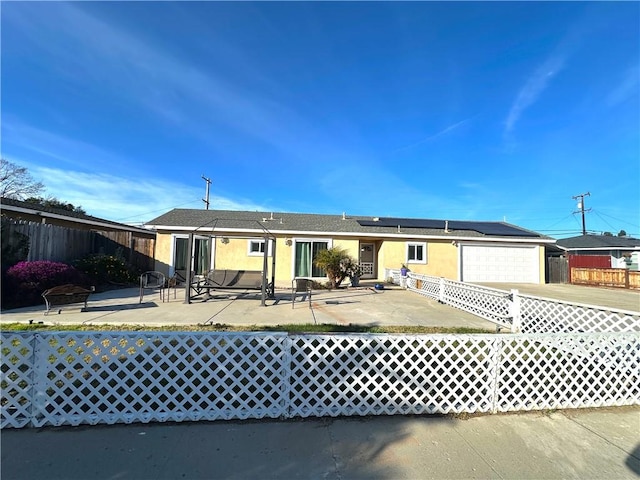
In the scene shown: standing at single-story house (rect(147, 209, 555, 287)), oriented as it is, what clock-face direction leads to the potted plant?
The potted plant is roughly at 12 o'clock from the single-story house.

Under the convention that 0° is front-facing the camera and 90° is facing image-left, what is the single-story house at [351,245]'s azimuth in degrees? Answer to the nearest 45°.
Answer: approximately 0°

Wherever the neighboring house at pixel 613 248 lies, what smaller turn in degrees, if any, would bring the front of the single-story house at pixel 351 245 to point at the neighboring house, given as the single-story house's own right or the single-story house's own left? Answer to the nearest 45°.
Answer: approximately 135° to the single-story house's own left

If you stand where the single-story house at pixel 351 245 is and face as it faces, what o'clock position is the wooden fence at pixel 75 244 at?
The wooden fence is roughly at 2 o'clock from the single-story house.

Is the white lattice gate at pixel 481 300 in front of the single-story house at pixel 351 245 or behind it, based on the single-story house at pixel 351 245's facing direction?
in front

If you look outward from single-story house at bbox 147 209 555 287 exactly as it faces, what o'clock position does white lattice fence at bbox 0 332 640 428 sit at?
The white lattice fence is roughly at 12 o'clock from the single-story house.

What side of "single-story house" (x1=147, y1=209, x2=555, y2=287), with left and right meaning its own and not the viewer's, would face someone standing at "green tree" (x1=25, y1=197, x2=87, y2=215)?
right

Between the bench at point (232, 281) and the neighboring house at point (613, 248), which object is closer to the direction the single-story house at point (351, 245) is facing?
the bench

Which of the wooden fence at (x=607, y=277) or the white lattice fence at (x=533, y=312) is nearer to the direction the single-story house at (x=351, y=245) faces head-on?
the white lattice fence

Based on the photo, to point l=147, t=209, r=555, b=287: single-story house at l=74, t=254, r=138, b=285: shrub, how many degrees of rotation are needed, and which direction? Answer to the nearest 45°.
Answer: approximately 45° to its right

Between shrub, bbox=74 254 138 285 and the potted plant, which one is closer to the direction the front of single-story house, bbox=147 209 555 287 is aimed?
the potted plant

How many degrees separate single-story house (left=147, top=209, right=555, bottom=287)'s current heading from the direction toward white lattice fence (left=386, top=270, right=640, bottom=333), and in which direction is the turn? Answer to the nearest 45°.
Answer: approximately 45° to its left

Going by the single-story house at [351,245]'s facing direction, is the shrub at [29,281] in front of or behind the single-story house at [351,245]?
in front

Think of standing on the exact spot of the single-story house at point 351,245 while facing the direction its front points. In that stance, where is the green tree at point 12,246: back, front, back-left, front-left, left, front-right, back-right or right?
front-right
